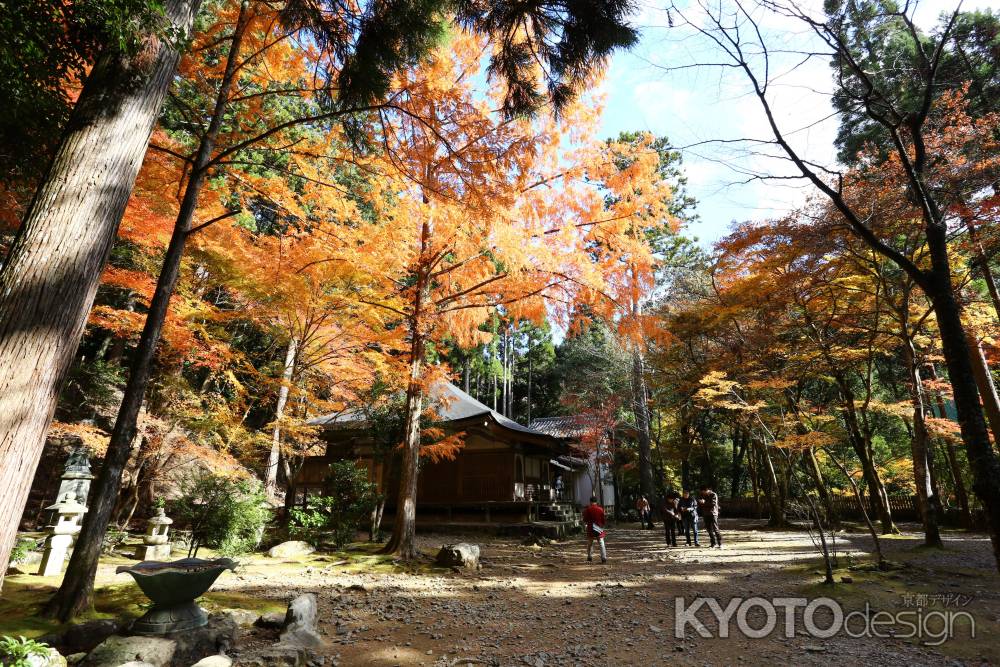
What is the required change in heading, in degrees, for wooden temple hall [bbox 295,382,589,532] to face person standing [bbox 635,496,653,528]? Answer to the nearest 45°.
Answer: approximately 45° to its left

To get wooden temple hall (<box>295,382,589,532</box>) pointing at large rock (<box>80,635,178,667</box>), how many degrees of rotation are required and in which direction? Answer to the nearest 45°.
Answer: approximately 45° to its right

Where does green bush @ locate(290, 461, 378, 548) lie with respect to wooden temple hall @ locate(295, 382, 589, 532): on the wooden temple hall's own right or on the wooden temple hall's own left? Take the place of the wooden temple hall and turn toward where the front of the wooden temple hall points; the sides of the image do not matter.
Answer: on the wooden temple hall's own right

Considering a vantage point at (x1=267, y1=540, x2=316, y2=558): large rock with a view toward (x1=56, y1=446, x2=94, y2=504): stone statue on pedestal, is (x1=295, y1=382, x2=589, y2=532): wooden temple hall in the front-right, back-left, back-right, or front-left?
back-right

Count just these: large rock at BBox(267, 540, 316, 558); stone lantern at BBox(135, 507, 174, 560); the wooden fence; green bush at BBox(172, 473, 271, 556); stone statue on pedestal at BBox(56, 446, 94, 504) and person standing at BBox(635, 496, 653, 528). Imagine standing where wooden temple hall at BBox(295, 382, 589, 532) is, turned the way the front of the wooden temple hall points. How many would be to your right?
4

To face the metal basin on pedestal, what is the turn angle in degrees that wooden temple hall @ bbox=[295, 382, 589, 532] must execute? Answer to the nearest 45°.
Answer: approximately 45° to its right

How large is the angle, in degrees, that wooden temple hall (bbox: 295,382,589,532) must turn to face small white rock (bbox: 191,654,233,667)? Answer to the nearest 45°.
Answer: approximately 45° to its right

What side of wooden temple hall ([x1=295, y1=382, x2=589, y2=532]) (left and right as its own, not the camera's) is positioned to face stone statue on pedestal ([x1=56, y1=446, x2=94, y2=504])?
right

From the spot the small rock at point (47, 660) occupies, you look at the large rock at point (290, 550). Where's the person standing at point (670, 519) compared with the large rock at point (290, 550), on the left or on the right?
right

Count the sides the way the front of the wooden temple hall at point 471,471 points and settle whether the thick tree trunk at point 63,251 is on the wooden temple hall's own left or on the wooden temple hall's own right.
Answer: on the wooden temple hall's own right

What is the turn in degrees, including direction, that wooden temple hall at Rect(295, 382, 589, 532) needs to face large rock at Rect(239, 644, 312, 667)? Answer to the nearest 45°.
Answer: approximately 45° to its right

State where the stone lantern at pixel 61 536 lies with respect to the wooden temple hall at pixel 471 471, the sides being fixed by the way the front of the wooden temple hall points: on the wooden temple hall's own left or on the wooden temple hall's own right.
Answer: on the wooden temple hall's own right

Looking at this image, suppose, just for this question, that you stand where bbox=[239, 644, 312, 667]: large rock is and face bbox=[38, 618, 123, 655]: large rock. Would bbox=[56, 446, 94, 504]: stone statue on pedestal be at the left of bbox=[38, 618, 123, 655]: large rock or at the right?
right

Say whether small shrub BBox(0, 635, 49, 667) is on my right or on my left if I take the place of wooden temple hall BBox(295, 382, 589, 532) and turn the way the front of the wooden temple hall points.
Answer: on my right

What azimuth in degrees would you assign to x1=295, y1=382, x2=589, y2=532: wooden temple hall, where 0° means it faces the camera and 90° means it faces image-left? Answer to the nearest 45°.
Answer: approximately 315°

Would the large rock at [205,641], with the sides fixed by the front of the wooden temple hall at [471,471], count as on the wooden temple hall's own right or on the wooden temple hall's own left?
on the wooden temple hall's own right

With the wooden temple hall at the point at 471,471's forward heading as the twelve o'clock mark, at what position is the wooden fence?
The wooden fence is roughly at 10 o'clock from the wooden temple hall.

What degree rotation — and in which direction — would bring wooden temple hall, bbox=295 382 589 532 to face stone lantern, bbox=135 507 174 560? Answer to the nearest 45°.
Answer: approximately 90° to its right
